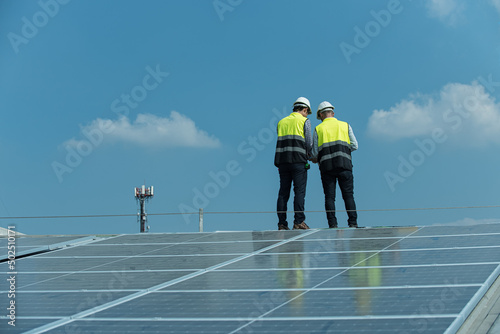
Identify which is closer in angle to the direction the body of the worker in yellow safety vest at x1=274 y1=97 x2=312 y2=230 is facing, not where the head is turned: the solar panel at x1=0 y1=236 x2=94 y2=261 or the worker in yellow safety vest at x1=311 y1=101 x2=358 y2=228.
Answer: the worker in yellow safety vest

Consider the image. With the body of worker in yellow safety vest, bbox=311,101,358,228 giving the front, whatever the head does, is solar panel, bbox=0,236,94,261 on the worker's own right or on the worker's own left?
on the worker's own left

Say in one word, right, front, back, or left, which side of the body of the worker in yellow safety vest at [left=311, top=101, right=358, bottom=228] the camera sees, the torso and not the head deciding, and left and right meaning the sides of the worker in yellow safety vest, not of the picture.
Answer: back

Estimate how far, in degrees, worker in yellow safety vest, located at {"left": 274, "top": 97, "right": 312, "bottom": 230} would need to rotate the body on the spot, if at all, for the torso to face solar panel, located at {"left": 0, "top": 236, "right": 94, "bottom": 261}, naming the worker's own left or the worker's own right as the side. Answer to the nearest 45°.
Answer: approximately 135° to the worker's own left

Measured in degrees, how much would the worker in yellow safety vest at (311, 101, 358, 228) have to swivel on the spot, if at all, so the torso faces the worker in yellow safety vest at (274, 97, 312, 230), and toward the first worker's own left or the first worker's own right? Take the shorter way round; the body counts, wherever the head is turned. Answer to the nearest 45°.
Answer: approximately 90° to the first worker's own left

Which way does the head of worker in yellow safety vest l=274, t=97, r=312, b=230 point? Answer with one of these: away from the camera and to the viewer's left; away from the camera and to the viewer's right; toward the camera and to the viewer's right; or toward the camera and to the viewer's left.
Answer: away from the camera and to the viewer's right

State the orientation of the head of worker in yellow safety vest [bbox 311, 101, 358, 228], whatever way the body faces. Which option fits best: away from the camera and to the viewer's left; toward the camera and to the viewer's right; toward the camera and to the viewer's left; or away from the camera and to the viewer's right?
away from the camera and to the viewer's left

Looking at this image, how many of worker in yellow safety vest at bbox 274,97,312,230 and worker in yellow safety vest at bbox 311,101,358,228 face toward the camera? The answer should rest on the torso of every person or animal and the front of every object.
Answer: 0

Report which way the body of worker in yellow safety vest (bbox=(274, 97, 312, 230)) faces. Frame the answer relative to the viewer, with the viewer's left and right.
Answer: facing away from the viewer and to the right of the viewer
